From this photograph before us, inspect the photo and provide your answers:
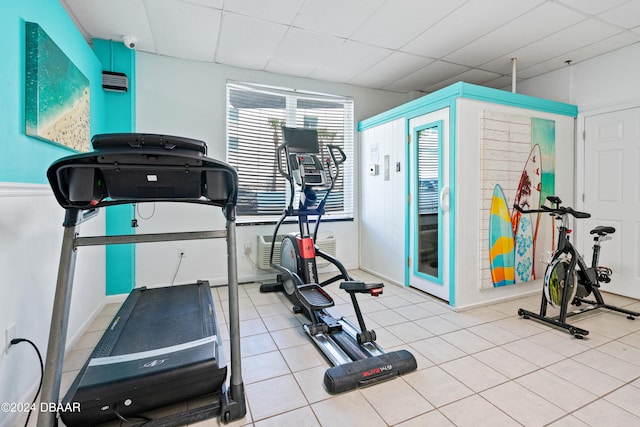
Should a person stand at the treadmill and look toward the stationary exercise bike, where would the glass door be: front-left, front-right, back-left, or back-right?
front-left

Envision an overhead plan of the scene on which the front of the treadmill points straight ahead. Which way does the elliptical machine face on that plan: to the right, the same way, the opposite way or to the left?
the opposite way

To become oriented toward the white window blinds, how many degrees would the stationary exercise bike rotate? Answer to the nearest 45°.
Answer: approximately 45° to its right

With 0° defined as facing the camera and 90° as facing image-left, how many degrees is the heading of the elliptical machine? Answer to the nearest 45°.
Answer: approximately 135°

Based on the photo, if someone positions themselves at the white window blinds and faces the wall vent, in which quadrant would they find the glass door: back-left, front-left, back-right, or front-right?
back-left

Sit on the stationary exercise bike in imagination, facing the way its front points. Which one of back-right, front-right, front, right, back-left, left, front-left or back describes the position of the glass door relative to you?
front-right

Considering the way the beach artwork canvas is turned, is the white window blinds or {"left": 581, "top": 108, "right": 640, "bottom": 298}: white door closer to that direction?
the white door

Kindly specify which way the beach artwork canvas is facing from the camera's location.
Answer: facing the viewer and to the right of the viewer

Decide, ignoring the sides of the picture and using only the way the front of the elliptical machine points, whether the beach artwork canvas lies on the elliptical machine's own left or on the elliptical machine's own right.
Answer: on the elliptical machine's own left

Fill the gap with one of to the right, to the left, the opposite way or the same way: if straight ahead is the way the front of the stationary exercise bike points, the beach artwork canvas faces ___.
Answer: the opposite way

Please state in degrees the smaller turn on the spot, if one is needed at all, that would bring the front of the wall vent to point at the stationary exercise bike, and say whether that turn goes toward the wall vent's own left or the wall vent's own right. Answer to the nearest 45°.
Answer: approximately 90° to the wall vent's own left

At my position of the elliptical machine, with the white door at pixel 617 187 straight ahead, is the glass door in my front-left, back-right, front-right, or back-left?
front-left

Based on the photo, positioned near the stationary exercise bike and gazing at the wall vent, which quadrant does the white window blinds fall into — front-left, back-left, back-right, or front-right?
front-right

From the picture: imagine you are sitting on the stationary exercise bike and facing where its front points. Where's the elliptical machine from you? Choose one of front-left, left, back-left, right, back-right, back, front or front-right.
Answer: front
